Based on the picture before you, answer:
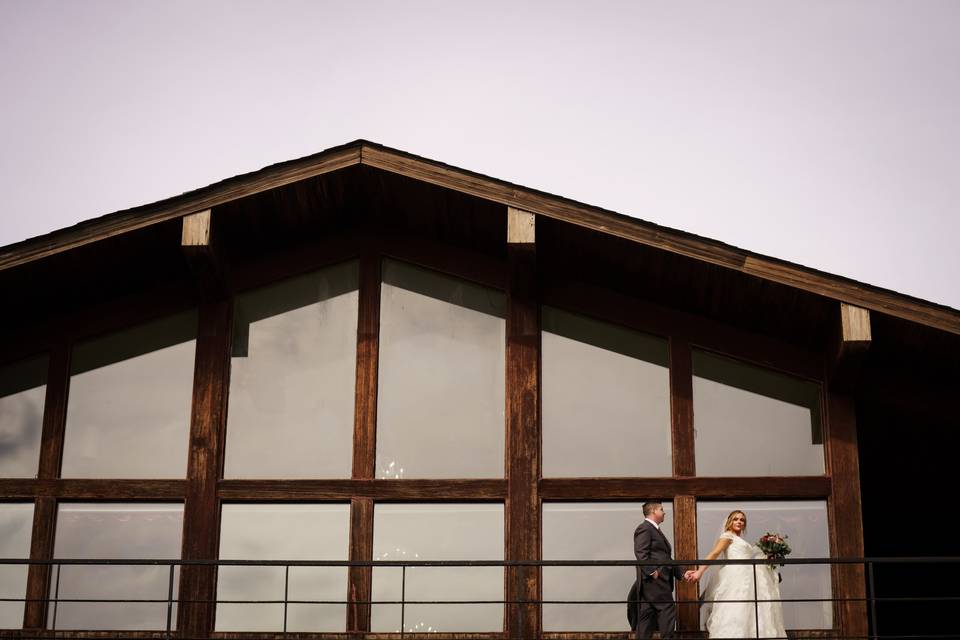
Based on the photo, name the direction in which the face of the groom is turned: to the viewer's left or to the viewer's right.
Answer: to the viewer's right

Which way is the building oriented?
toward the camera

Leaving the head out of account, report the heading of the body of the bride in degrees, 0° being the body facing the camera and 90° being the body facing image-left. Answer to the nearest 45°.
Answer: approximately 315°

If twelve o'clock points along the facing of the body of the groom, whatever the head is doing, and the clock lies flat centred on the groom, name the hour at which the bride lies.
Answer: The bride is roughly at 11 o'clock from the groom.

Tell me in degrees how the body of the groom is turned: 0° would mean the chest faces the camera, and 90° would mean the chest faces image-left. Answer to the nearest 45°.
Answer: approximately 270°
